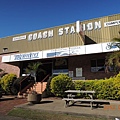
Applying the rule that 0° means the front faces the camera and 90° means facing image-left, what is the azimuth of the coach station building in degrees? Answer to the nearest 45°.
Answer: approximately 45°

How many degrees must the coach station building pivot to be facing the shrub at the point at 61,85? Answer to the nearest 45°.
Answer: approximately 45° to its left

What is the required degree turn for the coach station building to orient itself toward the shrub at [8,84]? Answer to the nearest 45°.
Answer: approximately 45° to its right
